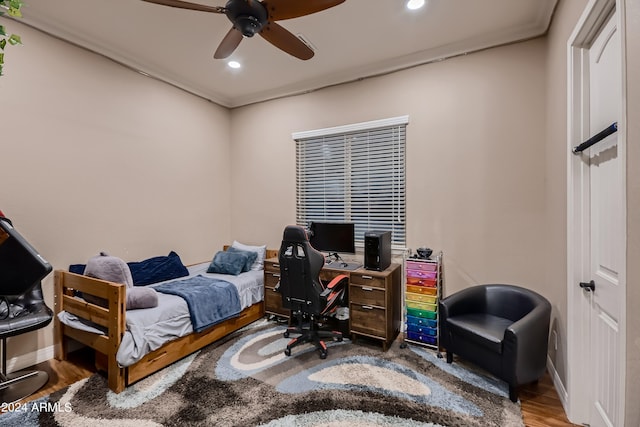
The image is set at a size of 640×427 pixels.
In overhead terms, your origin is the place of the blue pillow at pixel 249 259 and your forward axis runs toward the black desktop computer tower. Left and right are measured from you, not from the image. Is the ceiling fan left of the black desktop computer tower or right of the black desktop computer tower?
right

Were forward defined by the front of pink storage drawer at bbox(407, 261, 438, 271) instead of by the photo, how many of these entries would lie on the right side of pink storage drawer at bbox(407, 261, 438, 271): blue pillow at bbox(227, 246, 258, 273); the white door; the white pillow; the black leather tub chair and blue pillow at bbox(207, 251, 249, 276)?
3

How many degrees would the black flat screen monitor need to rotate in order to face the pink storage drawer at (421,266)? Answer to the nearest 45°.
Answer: approximately 45° to its left

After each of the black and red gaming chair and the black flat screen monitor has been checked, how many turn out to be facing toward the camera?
1

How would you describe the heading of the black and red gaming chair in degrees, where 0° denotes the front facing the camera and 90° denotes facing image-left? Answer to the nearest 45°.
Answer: approximately 225°

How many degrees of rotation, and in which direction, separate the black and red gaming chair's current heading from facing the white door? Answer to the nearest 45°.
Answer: approximately 90° to its right

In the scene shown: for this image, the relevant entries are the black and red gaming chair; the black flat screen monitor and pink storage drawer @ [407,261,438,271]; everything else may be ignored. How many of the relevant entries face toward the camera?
2

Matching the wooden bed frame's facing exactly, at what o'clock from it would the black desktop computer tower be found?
The black desktop computer tower is roughly at 8 o'clock from the wooden bed frame.

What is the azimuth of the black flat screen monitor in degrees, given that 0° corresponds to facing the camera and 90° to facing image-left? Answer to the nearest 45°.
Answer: approximately 0°
